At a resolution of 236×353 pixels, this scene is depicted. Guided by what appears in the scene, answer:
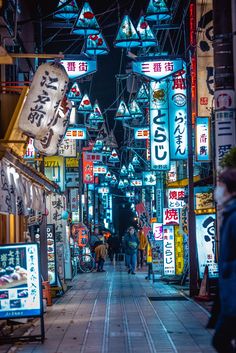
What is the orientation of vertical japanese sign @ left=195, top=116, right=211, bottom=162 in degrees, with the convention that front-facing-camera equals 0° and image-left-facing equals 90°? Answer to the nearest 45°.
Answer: approximately 0°

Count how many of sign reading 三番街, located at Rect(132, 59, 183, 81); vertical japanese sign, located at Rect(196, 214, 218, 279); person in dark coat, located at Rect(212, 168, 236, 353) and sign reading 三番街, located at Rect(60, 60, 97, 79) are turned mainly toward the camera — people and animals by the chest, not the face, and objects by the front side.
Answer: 3

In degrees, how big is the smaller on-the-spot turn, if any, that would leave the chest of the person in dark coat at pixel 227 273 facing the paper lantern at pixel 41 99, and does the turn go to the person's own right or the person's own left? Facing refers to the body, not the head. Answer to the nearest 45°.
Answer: approximately 45° to the person's own right

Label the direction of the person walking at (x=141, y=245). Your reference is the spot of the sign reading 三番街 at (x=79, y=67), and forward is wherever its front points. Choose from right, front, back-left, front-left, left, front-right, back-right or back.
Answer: back

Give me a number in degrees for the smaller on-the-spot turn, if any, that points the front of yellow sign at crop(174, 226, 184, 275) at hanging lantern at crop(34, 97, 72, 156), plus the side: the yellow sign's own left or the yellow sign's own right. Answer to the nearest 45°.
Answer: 0° — it already faces it

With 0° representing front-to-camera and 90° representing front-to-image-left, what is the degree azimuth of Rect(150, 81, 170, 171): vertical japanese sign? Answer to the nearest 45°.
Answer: approximately 0°
